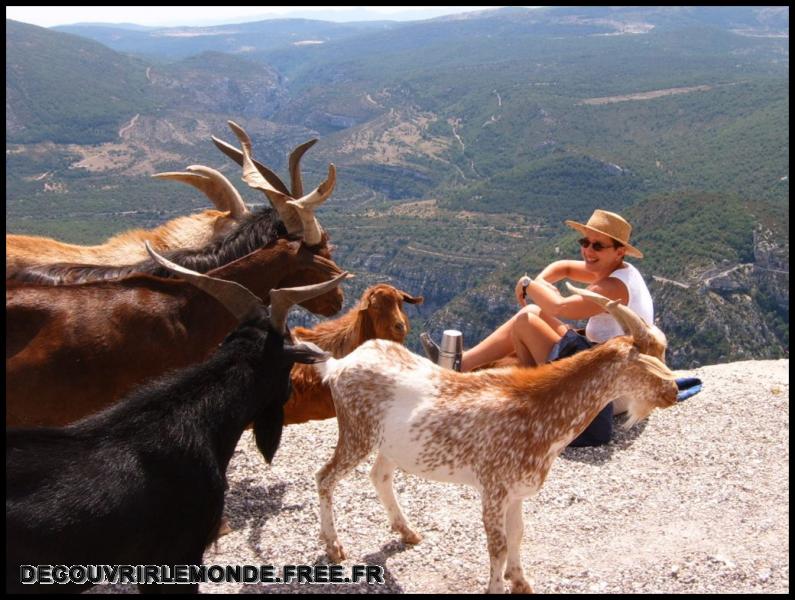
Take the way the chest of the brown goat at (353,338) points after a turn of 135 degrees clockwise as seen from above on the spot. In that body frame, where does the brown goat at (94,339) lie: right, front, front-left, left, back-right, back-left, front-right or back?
front-left

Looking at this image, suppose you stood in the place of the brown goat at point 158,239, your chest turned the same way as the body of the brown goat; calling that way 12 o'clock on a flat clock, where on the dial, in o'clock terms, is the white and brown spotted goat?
The white and brown spotted goat is roughly at 2 o'clock from the brown goat.

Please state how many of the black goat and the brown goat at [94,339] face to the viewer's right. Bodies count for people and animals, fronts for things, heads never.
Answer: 2

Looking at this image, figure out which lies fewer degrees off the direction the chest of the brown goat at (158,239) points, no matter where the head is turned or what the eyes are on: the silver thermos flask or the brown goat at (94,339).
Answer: the silver thermos flask

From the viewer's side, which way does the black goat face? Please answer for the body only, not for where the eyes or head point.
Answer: to the viewer's right

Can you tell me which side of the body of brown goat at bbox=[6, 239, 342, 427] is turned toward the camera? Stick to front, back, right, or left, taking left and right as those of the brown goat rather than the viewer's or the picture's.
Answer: right

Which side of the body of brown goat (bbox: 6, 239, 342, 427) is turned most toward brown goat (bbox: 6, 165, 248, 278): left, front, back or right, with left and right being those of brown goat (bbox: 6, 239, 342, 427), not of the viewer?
left

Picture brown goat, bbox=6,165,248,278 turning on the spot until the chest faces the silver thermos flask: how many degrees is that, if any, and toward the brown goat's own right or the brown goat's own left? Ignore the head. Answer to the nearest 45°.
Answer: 0° — it already faces it

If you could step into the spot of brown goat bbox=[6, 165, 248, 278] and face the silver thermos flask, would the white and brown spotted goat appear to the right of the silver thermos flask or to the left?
right

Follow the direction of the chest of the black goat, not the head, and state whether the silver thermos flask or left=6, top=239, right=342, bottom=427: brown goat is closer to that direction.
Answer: the silver thermos flask

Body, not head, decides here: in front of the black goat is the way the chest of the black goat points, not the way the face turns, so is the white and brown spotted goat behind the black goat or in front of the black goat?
in front

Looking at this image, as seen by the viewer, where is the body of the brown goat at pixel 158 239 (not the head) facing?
to the viewer's right

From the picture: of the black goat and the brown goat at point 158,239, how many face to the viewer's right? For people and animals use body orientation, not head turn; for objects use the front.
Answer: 2

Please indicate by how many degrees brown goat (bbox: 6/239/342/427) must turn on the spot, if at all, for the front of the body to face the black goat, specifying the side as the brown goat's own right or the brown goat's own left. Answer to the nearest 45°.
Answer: approximately 90° to the brown goat's own right
